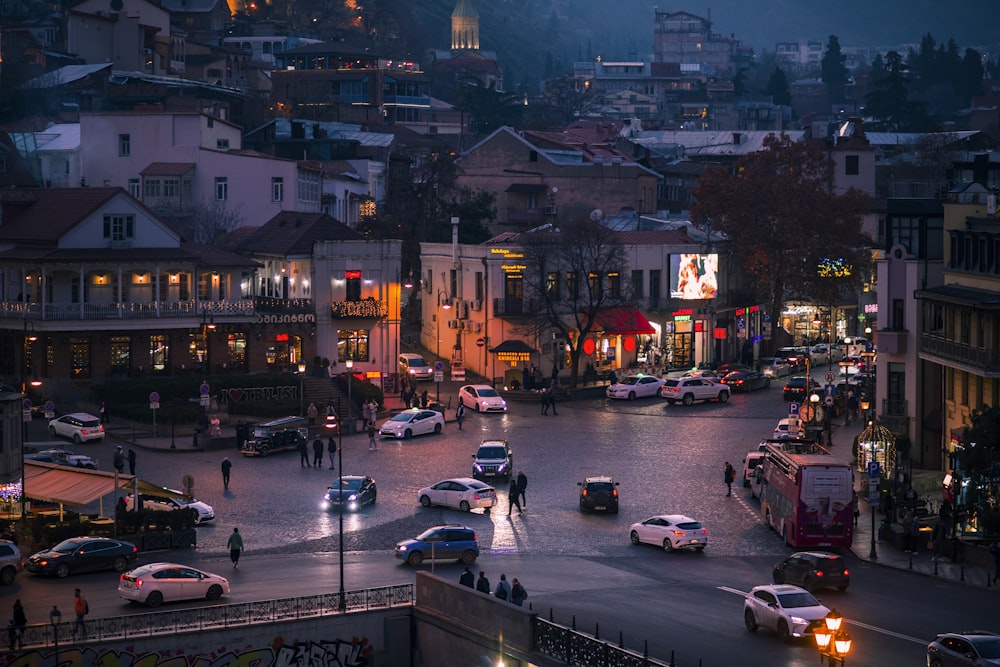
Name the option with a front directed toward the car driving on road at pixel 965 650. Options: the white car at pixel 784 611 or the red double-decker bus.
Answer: the white car

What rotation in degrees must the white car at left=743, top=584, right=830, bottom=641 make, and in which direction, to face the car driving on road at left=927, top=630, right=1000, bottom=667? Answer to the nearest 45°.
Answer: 0° — it already faces it

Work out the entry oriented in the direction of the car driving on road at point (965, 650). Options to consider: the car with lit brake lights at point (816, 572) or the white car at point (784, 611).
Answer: the white car

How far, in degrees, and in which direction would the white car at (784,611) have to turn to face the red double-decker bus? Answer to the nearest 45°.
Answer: approximately 135° to its left

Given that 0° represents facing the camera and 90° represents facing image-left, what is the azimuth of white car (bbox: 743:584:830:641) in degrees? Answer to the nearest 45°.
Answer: approximately 315°

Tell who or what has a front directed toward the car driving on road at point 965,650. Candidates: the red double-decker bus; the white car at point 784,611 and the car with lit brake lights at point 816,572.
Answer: the white car
